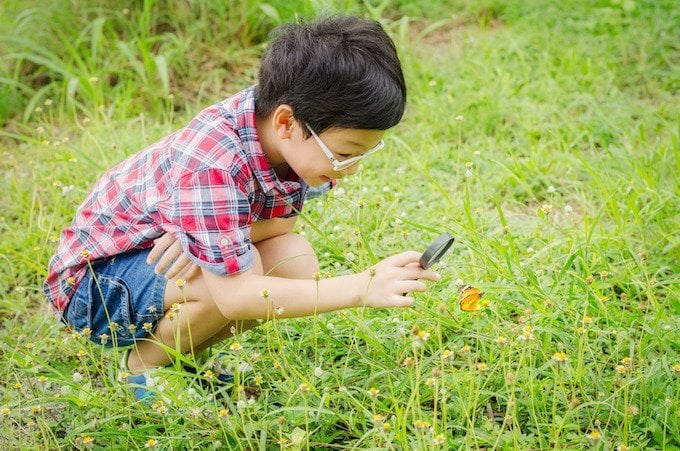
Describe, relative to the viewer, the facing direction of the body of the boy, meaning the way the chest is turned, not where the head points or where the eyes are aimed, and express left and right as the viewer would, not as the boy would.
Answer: facing to the right of the viewer
